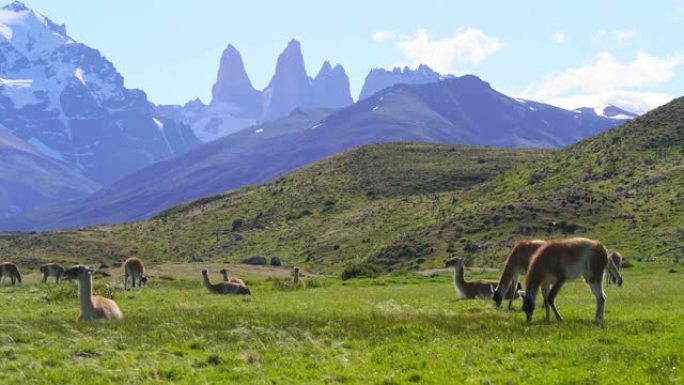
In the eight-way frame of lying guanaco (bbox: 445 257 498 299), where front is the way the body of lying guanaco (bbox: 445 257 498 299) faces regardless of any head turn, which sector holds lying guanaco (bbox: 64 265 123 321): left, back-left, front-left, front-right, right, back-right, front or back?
front-left

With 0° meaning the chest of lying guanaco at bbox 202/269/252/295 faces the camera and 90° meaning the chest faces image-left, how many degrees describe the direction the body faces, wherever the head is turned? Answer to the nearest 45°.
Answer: approximately 90°

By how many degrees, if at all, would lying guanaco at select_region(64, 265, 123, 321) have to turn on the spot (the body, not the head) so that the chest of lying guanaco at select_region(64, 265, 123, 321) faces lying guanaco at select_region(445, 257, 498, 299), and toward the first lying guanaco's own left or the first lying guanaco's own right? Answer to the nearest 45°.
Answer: approximately 180°

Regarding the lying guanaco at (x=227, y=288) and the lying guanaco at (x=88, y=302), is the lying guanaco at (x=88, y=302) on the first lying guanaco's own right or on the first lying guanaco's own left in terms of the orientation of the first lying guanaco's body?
on the first lying guanaco's own left

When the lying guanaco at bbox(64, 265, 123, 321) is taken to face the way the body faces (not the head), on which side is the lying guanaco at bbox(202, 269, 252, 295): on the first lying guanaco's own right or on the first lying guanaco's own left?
on the first lying guanaco's own right

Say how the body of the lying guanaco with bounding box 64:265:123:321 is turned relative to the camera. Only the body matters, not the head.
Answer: to the viewer's left

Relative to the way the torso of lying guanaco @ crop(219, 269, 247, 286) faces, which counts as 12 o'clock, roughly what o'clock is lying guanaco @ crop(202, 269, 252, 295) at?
lying guanaco @ crop(202, 269, 252, 295) is roughly at 9 o'clock from lying guanaco @ crop(219, 269, 247, 286).

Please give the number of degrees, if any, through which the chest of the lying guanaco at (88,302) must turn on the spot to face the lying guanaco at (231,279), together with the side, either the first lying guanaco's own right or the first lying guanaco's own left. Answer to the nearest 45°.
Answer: approximately 90° to the first lying guanaco's own right

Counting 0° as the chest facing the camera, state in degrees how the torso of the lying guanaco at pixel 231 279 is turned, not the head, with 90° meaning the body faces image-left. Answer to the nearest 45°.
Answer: approximately 90°

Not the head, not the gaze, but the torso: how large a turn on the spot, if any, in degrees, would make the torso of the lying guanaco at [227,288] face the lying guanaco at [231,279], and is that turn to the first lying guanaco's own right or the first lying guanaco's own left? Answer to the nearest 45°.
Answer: approximately 90° to the first lying guanaco's own right

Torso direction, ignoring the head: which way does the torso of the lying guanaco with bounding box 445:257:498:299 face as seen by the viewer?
to the viewer's left
